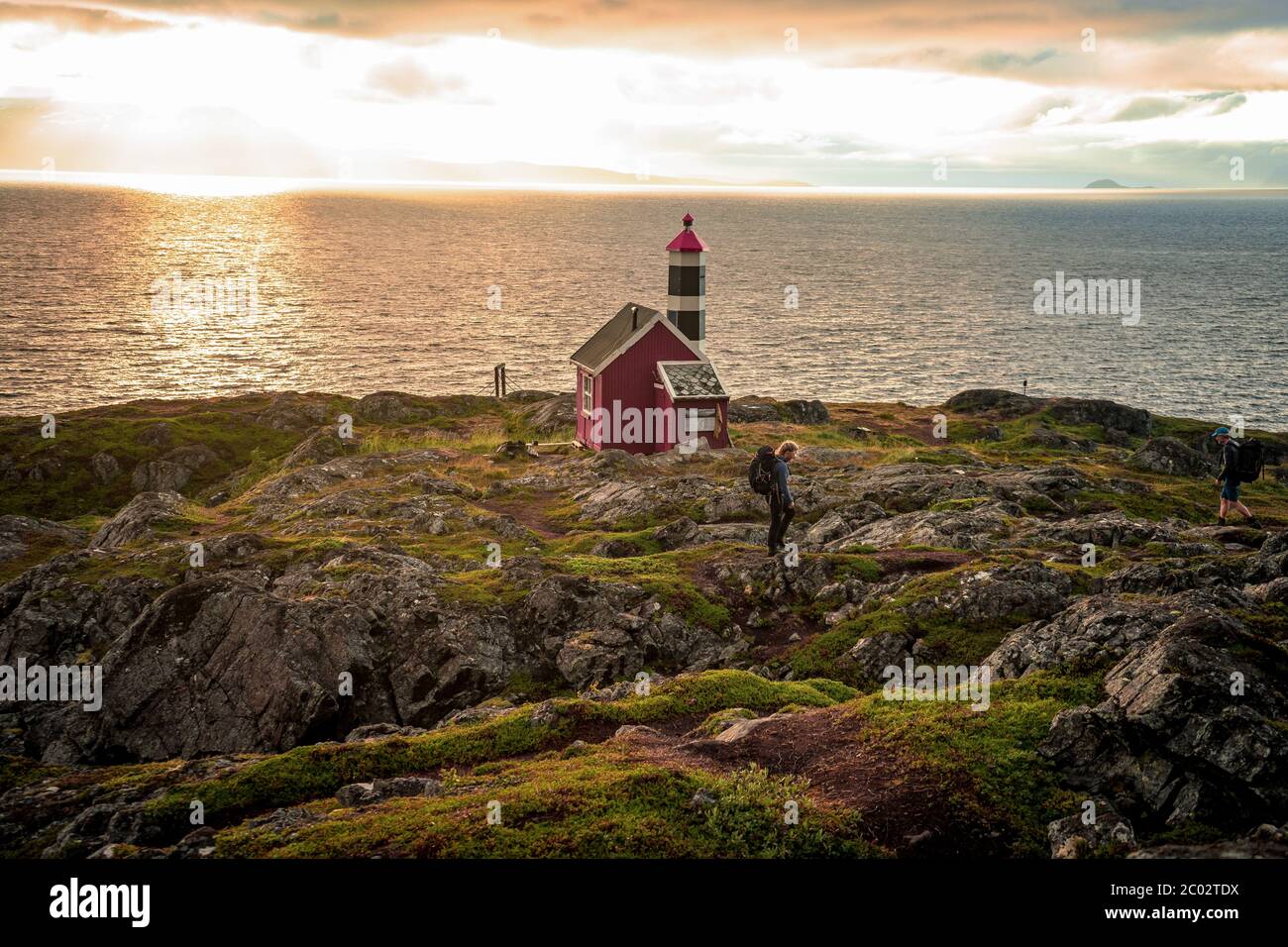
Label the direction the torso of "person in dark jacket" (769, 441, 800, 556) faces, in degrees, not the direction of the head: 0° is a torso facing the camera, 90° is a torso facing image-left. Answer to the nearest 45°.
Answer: approximately 270°

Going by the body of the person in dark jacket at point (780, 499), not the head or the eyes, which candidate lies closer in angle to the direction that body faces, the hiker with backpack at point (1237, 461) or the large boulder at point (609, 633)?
the hiker with backpack

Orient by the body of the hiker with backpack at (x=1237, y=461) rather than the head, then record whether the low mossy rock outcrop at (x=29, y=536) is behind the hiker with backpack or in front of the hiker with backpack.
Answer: in front

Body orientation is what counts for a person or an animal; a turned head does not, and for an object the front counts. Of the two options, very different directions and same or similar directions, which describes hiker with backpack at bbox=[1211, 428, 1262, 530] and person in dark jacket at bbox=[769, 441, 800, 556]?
very different directions

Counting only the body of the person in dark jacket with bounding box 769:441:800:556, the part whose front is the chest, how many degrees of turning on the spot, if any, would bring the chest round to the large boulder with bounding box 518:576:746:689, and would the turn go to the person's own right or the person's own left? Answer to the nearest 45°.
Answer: approximately 135° to the person's own right

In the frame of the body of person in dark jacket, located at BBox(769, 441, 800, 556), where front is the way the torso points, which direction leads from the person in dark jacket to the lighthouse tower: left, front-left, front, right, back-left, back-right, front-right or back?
left

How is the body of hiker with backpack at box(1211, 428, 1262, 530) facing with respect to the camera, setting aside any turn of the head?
to the viewer's left

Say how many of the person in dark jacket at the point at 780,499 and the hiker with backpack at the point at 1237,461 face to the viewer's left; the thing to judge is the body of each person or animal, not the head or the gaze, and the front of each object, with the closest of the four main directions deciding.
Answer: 1
